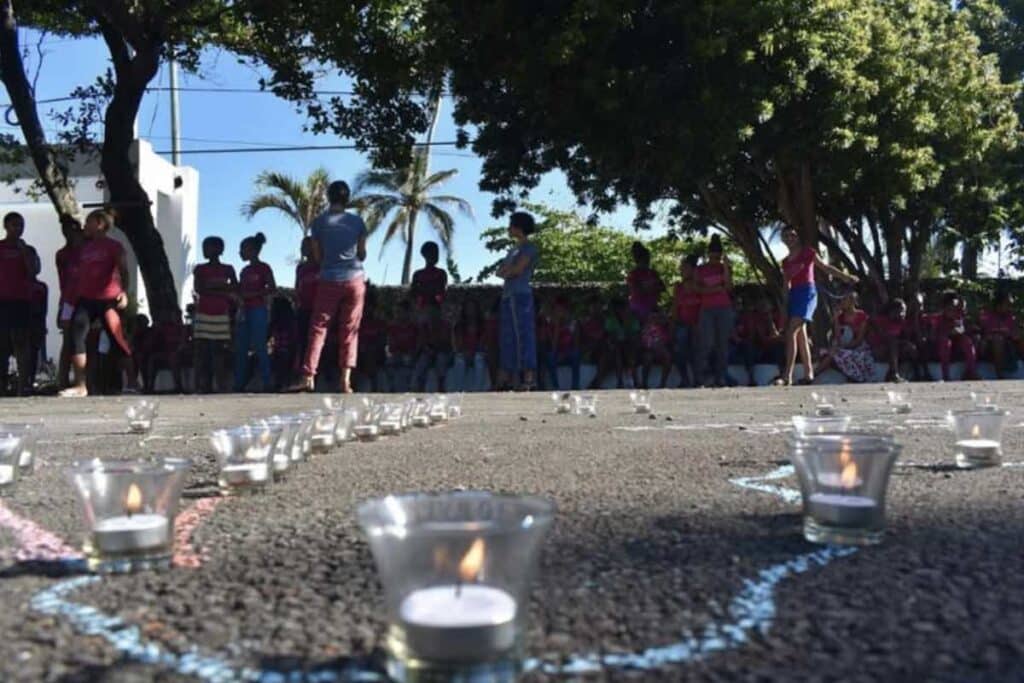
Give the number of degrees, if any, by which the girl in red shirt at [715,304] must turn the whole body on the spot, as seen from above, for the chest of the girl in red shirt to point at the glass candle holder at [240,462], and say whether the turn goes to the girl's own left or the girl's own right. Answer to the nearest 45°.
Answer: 0° — they already face it

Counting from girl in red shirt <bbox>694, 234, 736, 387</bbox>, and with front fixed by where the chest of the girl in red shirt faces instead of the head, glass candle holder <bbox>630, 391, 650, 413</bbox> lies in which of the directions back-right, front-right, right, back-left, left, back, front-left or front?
front

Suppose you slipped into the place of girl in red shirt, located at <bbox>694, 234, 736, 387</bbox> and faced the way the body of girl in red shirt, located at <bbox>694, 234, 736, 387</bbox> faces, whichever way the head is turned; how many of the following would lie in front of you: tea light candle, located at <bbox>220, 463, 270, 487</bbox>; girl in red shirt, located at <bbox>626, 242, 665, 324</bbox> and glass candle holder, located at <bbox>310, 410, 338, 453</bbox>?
2

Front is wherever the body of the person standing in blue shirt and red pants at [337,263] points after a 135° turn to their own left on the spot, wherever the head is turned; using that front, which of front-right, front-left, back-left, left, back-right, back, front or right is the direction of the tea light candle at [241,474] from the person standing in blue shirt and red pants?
front-left

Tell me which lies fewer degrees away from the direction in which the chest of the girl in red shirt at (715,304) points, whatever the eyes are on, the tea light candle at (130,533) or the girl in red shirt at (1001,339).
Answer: the tea light candle

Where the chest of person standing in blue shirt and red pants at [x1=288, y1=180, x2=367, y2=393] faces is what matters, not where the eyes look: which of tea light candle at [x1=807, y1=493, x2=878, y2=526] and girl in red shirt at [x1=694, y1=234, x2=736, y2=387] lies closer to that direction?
the girl in red shirt

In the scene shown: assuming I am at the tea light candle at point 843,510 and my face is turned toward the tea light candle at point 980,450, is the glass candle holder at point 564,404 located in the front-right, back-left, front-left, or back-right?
front-left

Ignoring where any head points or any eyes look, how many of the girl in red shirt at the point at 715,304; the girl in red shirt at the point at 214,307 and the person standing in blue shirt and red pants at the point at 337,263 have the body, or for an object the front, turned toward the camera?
2

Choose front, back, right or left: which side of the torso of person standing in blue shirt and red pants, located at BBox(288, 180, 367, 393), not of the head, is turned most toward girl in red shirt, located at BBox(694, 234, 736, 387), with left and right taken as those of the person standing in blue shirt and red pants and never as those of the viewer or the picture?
right

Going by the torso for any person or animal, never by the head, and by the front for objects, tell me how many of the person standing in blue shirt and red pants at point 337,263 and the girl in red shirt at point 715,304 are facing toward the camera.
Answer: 1

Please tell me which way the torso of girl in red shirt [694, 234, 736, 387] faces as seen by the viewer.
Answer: toward the camera

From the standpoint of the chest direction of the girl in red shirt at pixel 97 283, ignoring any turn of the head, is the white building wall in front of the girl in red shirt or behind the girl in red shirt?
behind

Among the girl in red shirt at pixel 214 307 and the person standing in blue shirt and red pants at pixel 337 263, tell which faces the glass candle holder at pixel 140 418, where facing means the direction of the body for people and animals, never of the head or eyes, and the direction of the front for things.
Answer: the girl in red shirt

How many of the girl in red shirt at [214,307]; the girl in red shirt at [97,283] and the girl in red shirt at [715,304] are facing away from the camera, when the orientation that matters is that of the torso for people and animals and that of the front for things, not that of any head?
0

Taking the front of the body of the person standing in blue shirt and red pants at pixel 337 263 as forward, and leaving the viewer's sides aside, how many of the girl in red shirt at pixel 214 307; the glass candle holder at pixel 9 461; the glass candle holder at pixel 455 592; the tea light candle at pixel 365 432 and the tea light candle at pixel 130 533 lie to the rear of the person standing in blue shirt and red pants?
4

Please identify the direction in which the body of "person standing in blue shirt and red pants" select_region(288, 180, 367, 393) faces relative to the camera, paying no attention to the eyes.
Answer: away from the camera

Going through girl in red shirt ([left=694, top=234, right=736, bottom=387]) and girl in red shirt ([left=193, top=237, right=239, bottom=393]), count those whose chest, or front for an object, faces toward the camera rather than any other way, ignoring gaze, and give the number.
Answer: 2
